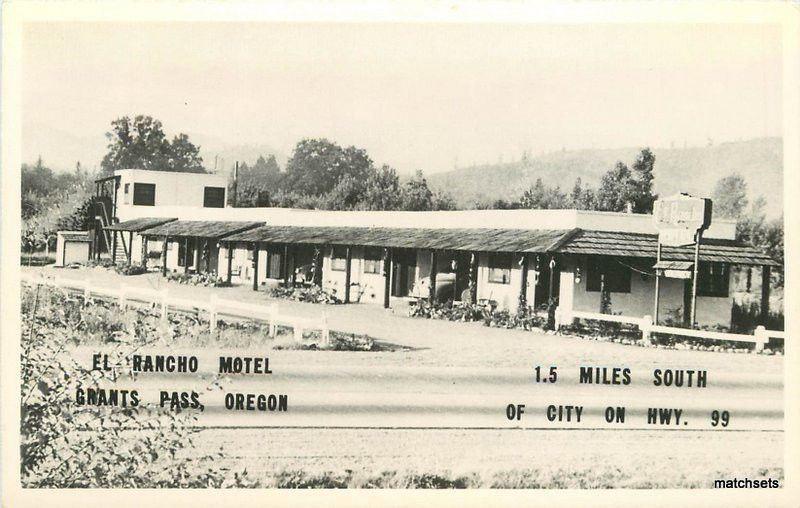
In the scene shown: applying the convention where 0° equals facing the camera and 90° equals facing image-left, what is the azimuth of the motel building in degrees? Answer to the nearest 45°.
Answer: approximately 45°
